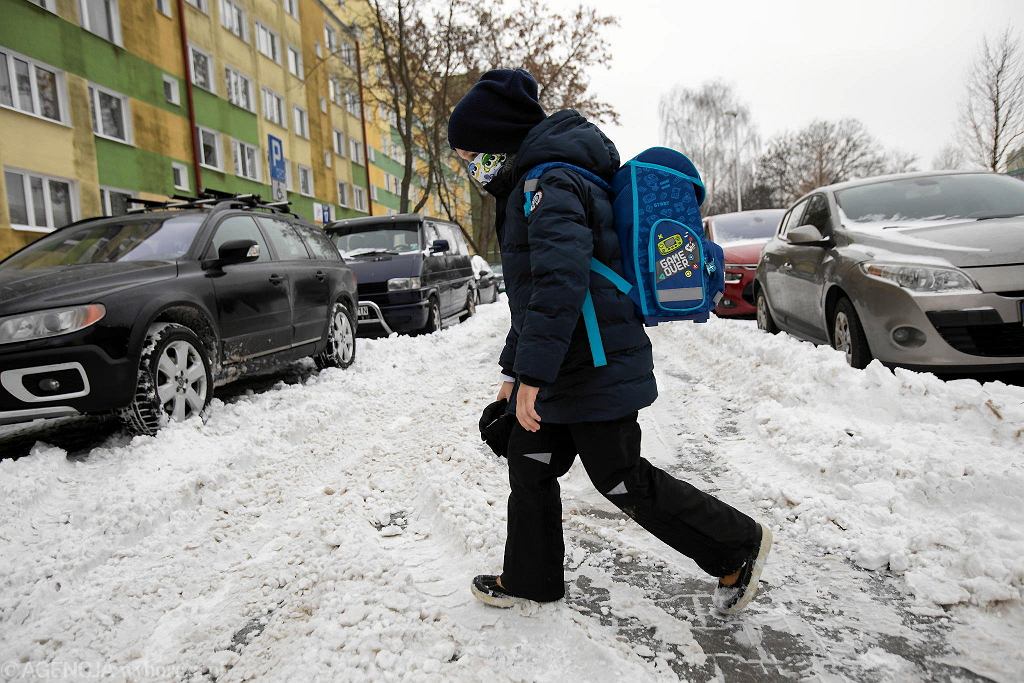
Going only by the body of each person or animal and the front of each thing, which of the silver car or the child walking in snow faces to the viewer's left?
the child walking in snow

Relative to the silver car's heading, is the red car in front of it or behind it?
behind

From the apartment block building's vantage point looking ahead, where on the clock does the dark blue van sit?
The dark blue van is roughly at 1 o'clock from the apartment block building.

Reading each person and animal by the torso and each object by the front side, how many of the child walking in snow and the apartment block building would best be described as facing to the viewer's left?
1

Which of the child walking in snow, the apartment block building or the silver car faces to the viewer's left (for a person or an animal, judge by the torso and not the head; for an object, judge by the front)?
the child walking in snow

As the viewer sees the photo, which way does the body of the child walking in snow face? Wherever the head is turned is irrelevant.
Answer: to the viewer's left

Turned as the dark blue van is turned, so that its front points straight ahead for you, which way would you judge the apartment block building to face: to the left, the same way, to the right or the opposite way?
to the left

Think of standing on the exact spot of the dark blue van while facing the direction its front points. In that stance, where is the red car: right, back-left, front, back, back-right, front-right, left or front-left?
back-left

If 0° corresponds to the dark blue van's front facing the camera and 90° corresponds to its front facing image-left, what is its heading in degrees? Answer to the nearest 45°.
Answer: approximately 45°

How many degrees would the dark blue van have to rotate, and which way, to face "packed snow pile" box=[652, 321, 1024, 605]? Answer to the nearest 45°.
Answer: approximately 45° to its left

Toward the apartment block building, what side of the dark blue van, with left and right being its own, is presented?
right

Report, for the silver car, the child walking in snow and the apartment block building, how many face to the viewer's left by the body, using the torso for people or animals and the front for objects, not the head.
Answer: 1

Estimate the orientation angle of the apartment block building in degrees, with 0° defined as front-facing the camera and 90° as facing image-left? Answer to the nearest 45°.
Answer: approximately 315°

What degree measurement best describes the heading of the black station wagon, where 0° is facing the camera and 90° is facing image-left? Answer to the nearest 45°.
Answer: approximately 45°

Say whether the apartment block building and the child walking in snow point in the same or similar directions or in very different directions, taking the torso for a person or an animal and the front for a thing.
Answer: very different directions

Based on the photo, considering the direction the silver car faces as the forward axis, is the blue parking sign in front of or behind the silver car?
behind

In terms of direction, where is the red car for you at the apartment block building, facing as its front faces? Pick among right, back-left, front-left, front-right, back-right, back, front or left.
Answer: front
